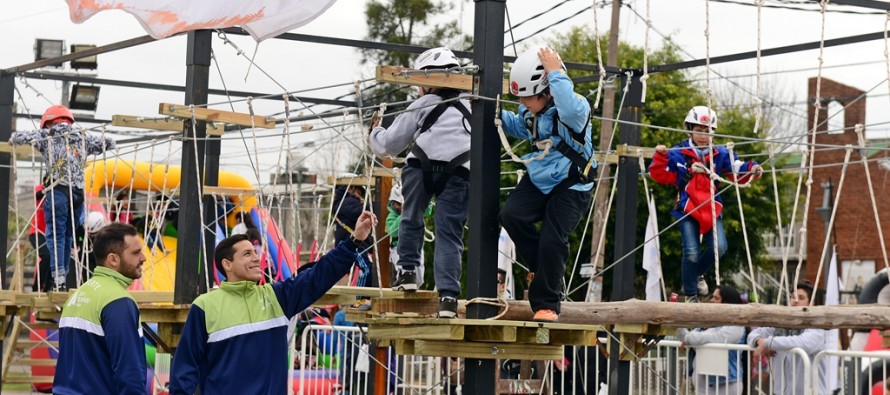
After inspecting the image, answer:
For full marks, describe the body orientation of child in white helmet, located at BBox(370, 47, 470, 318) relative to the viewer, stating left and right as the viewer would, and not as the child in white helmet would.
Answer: facing away from the viewer and to the left of the viewer

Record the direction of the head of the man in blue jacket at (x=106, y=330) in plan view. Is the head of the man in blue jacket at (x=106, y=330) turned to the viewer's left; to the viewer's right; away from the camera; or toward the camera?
to the viewer's right

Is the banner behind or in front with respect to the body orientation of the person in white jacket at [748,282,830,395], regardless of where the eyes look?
in front

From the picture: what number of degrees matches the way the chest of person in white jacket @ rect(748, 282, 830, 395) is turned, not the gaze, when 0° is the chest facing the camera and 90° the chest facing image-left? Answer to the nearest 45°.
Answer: approximately 45°

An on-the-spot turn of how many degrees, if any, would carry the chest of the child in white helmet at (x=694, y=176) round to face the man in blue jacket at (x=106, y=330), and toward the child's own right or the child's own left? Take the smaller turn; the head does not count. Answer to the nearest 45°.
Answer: approximately 45° to the child's own right

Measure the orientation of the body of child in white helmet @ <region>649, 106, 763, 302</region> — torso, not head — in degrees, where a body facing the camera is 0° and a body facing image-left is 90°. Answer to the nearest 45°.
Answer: approximately 0°

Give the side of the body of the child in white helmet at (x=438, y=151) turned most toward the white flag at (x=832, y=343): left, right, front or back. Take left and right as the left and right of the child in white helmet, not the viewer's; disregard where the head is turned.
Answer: right

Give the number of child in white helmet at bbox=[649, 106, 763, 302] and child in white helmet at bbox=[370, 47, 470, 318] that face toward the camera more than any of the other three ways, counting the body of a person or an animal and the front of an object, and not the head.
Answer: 1
